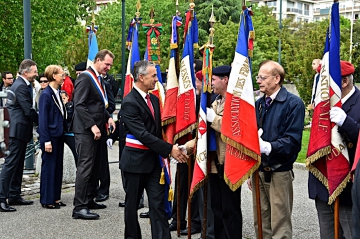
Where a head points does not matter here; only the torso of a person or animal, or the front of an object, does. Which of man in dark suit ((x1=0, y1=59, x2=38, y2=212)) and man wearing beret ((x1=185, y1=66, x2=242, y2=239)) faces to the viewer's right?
the man in dark suit

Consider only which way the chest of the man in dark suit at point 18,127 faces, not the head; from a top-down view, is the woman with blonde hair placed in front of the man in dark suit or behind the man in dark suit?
in front

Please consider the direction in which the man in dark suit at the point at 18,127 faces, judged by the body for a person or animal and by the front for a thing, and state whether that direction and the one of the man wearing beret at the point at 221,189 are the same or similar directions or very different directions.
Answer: very different directions

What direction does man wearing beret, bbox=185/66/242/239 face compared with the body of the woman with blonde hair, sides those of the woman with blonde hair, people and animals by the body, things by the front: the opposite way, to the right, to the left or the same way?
the opposite way

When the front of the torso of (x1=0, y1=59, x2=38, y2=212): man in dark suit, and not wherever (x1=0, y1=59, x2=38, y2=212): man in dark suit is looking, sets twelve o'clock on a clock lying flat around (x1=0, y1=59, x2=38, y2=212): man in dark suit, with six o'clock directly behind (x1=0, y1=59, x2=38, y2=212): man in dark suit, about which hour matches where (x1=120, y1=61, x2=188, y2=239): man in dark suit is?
(x1=120, y1=61, x2=188, y2=239): man in dark suit is roughly at 2 o'clock from (x1=0, y1=59, x2=38, y2=212): man in dark suit.

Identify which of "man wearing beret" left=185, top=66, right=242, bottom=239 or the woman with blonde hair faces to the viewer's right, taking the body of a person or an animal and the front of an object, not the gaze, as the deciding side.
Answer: the woman with blonde hair

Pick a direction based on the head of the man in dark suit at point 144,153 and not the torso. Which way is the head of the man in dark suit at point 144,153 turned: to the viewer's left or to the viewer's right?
to the viewer's right

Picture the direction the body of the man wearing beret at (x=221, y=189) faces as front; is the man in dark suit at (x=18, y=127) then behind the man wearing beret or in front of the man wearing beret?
in front

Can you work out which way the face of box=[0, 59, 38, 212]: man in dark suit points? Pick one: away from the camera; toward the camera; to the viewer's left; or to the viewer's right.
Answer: to the viewer's right

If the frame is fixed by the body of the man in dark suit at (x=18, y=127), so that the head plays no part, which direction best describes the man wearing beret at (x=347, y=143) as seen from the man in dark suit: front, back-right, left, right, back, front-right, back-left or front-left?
front-right

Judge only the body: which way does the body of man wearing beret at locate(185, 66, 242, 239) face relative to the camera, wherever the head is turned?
to the viewer's left

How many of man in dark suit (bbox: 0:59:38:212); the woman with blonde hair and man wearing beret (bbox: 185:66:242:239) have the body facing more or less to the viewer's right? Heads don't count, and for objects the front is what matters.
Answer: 2

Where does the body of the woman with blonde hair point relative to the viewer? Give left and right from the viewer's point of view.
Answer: facing to the right of the viewer

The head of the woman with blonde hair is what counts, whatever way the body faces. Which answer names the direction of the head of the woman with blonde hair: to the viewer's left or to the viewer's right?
to the viewer's right

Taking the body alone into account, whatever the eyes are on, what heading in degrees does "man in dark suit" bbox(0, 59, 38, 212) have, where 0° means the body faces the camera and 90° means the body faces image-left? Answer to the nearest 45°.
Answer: approximately 270°
